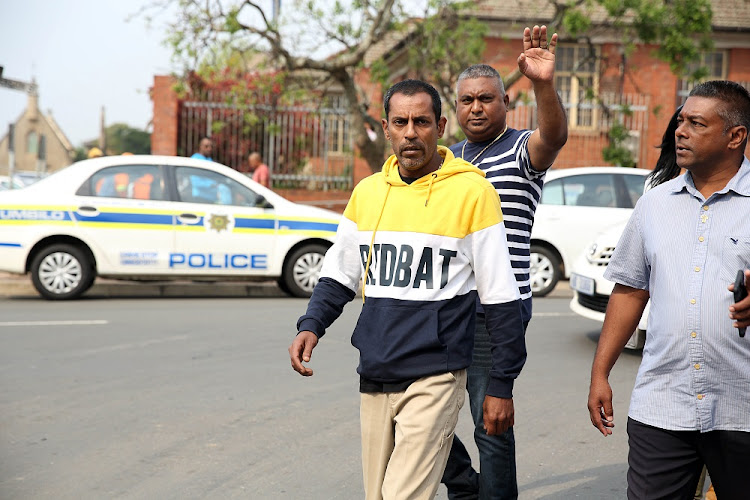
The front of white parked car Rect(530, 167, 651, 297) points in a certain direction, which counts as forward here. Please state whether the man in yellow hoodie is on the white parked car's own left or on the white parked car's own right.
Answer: on the white parked car's own right

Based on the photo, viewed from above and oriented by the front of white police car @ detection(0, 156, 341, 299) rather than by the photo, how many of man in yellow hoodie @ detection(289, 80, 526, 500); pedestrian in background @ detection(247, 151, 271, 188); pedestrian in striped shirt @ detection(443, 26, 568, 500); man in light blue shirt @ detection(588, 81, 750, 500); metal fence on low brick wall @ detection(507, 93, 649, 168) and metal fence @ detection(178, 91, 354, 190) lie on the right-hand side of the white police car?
3

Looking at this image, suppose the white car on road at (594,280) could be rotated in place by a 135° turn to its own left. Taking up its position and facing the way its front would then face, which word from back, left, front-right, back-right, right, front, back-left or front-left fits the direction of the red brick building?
left

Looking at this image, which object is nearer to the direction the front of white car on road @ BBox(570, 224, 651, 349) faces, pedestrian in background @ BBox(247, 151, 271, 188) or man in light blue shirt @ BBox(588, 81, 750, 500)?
the man in light blue shirt

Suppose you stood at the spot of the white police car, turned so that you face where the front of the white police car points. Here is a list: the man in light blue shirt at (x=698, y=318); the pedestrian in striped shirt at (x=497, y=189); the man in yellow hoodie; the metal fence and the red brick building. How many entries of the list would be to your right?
3

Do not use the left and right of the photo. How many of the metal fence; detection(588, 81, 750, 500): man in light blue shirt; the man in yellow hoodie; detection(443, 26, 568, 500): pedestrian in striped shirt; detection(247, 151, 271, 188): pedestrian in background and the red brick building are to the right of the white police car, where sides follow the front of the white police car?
3

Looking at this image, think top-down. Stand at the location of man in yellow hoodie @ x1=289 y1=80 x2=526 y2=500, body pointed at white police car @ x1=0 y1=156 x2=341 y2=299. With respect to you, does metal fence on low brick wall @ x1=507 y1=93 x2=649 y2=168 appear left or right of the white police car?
right

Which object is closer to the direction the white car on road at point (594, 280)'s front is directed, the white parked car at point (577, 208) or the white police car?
the white police car
